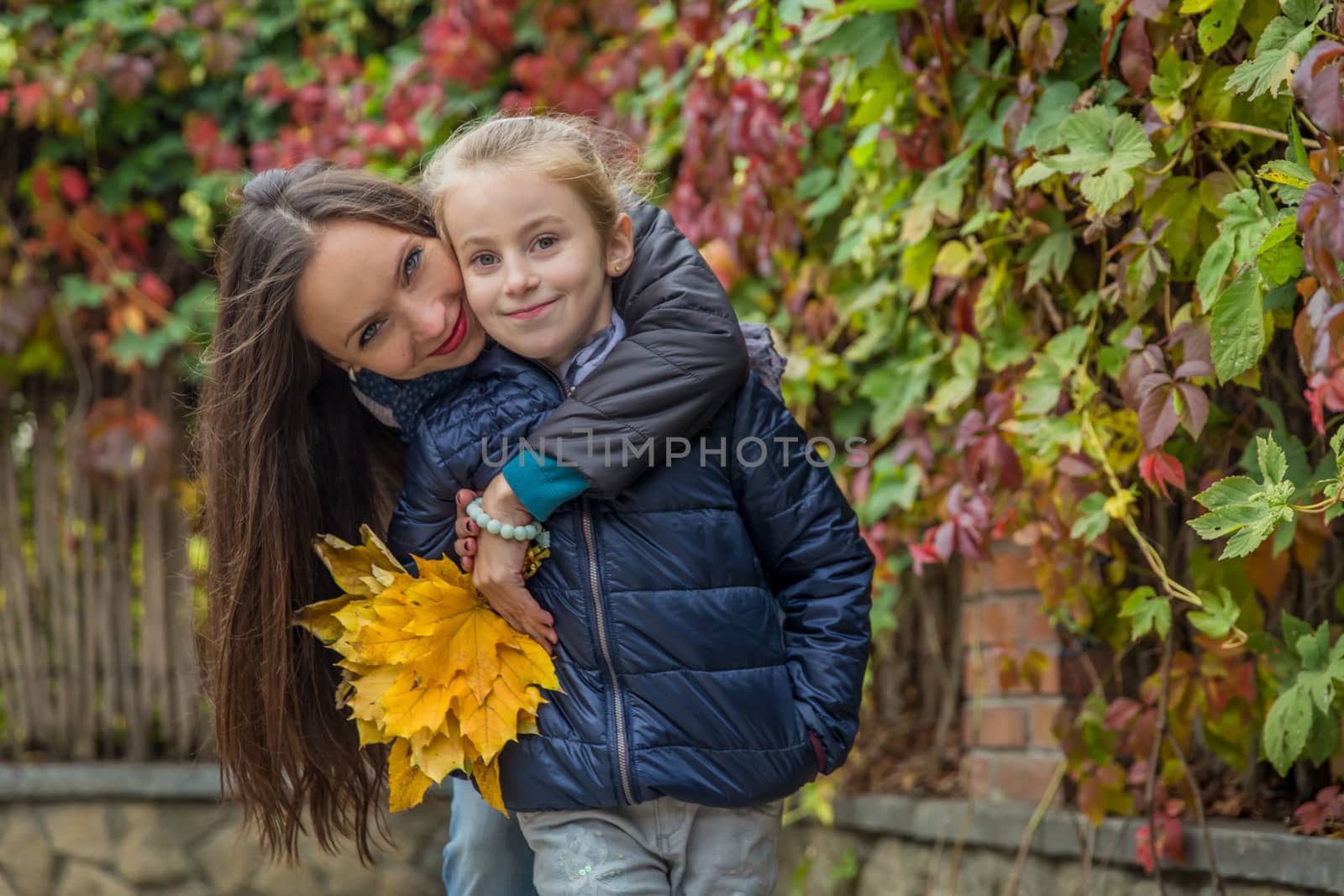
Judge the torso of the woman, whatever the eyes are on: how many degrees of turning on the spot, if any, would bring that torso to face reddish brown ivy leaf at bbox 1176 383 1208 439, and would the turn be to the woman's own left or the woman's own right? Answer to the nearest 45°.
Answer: approximately 90° to the woman's own left

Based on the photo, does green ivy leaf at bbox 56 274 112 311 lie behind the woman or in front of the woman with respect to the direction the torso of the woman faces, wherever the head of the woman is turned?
behind

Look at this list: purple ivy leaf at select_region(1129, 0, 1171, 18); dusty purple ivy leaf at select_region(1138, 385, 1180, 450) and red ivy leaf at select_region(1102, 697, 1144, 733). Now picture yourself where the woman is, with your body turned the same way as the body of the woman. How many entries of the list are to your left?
3

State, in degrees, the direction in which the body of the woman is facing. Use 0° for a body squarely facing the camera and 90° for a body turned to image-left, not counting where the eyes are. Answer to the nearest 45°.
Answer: approximately 0°

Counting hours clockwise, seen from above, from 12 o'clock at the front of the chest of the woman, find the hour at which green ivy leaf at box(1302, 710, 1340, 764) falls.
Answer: The green ivy leaf is roughly at 9 o'clock from the woman.

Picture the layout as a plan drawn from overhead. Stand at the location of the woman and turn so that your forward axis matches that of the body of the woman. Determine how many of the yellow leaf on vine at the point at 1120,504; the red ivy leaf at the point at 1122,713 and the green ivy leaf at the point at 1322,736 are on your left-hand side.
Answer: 3

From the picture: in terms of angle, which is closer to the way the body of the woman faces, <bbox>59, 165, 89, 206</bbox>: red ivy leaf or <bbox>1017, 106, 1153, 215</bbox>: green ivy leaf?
the green ivy leaf

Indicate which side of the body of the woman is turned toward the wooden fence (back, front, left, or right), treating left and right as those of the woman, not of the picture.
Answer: back

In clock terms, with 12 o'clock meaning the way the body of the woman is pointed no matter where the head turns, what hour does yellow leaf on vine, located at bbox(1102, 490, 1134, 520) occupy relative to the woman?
The yellow leaf on vine is roughly at 9 o'clock from the woman.

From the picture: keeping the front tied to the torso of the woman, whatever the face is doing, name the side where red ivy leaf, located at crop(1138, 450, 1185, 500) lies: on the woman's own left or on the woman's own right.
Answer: on the woman's own left
